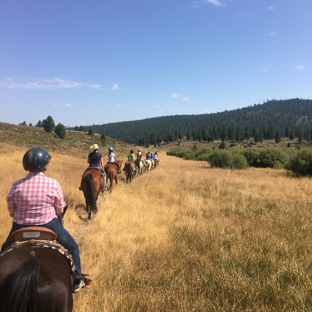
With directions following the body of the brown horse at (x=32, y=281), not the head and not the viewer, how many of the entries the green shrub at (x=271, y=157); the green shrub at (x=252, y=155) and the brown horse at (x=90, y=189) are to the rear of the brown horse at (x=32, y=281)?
0

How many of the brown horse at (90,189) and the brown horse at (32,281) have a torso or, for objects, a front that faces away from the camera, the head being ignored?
2

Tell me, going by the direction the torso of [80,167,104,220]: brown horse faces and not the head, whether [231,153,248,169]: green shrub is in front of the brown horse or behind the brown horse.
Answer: in front

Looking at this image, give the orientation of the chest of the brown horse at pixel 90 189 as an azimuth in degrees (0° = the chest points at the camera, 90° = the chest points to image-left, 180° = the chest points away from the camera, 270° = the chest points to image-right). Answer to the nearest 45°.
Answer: approximately 180°

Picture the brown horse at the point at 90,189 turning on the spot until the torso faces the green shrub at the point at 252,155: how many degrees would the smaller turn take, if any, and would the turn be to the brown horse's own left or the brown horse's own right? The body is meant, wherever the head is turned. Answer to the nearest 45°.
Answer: approximately 45° to the brown horse's own right

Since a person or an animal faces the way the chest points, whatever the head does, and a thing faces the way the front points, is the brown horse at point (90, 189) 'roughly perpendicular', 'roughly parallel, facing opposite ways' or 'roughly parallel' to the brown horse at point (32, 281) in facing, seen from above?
roughly parallel

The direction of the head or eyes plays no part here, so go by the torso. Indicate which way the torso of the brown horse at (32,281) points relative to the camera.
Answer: away from the camera

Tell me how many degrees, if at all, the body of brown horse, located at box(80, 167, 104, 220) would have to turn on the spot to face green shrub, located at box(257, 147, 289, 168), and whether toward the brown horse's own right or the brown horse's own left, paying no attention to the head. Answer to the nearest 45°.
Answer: approximately 45° to the brown horse's own right

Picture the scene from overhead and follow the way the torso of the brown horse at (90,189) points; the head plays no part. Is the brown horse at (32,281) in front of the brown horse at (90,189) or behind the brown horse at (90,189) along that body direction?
behind

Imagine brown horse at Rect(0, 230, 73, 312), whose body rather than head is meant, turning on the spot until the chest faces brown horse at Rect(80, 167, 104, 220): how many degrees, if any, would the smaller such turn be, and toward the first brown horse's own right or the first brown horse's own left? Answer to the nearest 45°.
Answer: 0° — it already faces it

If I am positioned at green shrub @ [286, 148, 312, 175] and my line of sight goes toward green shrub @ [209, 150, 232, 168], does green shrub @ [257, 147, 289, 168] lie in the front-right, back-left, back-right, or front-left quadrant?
front-right

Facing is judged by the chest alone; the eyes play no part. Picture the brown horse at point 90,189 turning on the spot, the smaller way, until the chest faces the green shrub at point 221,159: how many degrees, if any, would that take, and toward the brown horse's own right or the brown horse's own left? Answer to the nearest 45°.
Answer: approximately 45° to the brown horse's own right

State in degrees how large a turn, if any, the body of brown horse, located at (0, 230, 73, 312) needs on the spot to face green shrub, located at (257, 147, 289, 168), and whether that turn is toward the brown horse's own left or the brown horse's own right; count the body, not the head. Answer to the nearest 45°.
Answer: approximately 45° to the brown horse's own right

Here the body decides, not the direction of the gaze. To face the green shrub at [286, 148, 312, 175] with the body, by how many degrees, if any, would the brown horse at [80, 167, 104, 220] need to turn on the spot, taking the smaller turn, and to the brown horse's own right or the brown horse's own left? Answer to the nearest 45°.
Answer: approximately 45° to the brown horse's own right

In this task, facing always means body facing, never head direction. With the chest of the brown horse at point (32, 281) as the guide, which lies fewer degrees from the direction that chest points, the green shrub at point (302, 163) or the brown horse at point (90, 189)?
the brown horse
